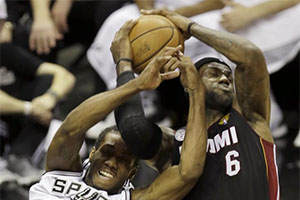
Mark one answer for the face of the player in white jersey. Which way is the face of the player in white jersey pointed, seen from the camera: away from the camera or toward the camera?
toward the camera

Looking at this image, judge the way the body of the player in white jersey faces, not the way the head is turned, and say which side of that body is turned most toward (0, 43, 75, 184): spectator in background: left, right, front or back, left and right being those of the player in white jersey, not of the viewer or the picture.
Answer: back

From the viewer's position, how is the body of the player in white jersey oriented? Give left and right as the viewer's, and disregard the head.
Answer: facing the viewer
